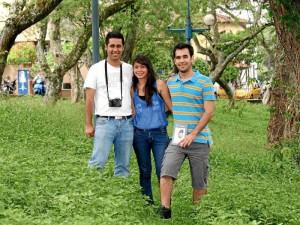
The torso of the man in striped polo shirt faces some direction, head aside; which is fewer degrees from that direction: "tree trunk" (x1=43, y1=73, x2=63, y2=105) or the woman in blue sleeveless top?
the woman in blue sleeveless top

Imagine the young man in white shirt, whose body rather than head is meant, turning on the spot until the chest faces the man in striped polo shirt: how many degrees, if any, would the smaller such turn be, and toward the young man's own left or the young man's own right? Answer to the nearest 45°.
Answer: approximately 45° to the young man's own left

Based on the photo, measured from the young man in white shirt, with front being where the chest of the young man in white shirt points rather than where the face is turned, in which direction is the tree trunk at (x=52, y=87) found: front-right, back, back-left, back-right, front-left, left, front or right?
back

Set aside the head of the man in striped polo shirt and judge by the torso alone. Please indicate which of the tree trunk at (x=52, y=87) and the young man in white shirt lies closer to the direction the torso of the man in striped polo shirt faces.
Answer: the young man in white shirt

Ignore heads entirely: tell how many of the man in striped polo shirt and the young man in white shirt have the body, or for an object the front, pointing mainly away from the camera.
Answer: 0

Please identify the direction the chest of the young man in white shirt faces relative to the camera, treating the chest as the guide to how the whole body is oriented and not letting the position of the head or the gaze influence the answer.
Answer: toward the camera

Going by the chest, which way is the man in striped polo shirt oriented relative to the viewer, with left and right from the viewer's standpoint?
facing the viewer and to the left of the viewer

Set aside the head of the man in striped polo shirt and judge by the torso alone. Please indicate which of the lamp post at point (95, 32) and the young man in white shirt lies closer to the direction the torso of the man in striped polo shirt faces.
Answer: the young man in white shirt

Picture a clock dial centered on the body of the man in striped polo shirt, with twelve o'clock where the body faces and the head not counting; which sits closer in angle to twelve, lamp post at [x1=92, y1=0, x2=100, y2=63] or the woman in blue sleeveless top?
the woman in blue sleeveless top

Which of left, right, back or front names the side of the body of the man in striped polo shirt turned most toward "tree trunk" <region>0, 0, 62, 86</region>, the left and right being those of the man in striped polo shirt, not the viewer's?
right

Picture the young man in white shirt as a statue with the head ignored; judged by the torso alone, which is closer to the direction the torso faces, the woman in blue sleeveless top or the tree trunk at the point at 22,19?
the woman in blue sleeveless top

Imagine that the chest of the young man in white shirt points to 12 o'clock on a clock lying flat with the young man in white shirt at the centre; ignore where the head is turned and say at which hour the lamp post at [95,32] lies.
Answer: The lamp post is roughly at 6 o'clock from the young man in white shirt.

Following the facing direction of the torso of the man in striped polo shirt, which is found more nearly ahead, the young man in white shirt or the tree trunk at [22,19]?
the young man in white shirt

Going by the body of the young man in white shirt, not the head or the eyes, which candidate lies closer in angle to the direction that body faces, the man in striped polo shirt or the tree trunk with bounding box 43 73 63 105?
the man in striped polo shirt

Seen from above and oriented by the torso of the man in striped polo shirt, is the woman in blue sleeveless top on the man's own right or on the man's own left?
on the man's own right

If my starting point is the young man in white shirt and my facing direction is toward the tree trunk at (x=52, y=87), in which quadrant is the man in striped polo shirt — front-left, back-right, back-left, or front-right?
back-right
